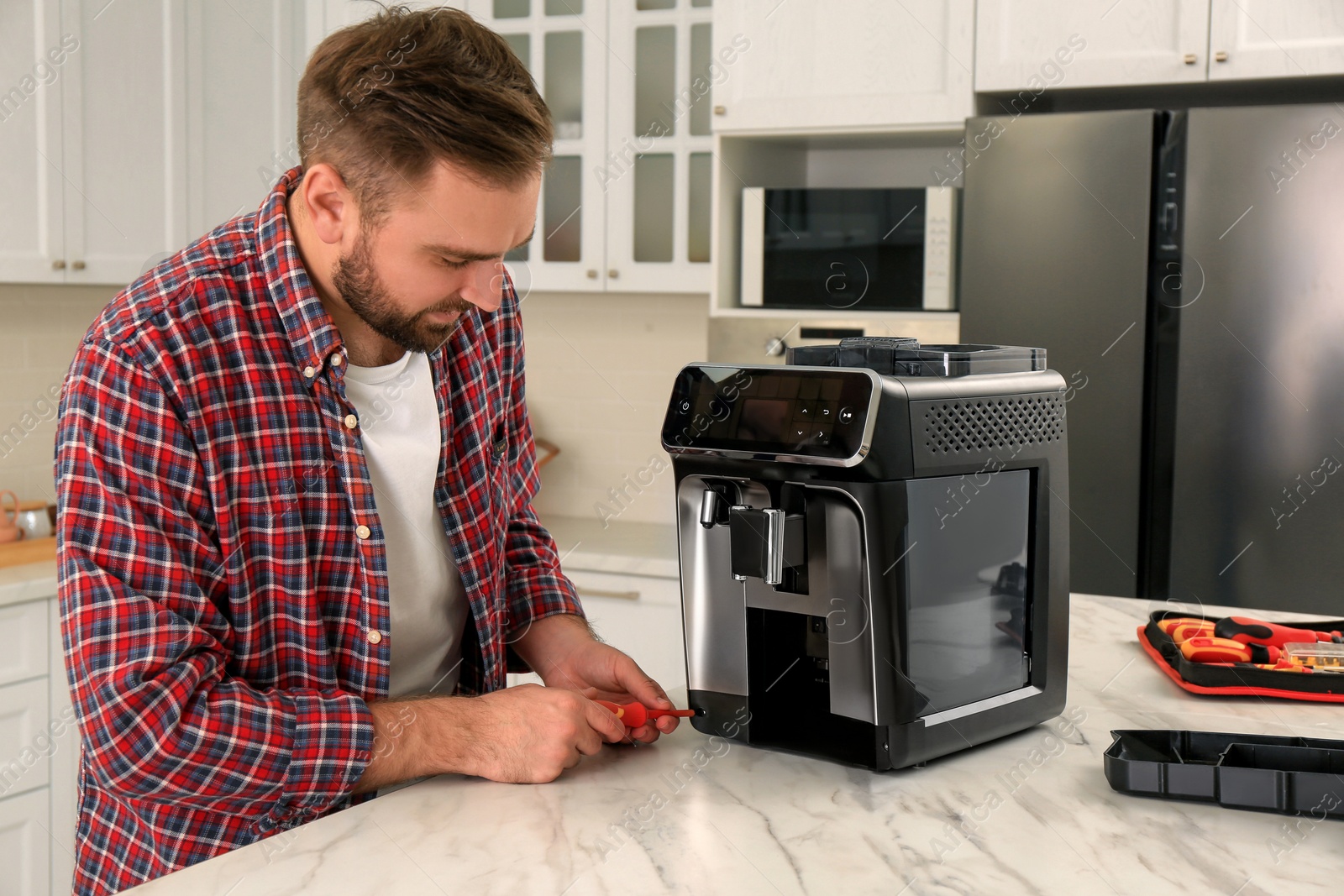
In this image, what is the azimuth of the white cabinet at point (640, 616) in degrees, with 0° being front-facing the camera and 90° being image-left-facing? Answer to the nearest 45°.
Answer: approximately 0°

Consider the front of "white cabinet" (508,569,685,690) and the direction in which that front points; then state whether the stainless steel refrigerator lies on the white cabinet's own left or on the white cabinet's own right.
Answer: on the white cabinet's own left

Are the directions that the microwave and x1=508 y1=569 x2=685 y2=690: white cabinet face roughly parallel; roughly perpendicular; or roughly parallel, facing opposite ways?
roughly parallel

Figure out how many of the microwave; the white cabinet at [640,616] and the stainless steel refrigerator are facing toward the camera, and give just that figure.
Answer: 3

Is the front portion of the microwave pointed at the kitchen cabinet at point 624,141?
no

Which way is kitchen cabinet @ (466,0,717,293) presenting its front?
toward the camera

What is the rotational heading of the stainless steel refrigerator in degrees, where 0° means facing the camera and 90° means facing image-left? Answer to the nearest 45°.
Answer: approximately 0°

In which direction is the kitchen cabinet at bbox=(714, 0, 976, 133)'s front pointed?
toward the camera

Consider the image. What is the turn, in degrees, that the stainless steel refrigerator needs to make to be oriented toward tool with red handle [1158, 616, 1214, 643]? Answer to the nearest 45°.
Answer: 0° — it already faces it

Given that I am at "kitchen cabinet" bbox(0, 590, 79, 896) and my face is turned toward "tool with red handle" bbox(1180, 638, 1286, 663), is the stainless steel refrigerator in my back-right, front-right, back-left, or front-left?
front-left

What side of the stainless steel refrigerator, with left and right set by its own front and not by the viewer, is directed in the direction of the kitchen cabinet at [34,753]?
right

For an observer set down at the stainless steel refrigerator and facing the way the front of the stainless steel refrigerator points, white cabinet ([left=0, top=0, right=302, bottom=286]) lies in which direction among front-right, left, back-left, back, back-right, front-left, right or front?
right

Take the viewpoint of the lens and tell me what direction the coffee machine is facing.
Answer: facing the viewer and to the left of the viewer
